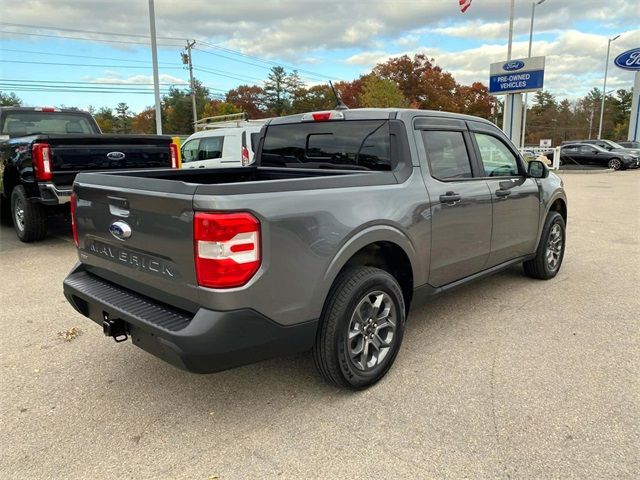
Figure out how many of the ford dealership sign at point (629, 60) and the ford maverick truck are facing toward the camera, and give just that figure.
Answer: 1

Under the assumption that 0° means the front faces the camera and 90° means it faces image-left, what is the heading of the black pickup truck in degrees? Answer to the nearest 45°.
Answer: approximately 135°

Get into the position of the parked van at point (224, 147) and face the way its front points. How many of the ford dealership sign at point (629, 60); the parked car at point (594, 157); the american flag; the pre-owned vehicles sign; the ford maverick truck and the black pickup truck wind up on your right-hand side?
4

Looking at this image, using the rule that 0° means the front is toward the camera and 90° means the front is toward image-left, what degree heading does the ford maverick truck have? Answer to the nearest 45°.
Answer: approximately 225°

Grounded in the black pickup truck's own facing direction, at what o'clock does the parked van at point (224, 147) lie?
The parked van is roughly at 3 o'clock from the black pickup truck.

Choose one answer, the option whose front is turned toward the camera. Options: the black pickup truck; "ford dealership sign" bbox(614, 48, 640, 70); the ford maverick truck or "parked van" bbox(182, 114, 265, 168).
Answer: the ford dealership sign

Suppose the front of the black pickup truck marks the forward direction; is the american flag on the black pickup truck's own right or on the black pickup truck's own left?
on the black pickup truck's own right

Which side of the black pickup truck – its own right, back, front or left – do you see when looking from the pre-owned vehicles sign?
right

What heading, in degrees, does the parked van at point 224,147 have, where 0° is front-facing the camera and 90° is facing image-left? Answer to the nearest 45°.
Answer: approximately 135°
